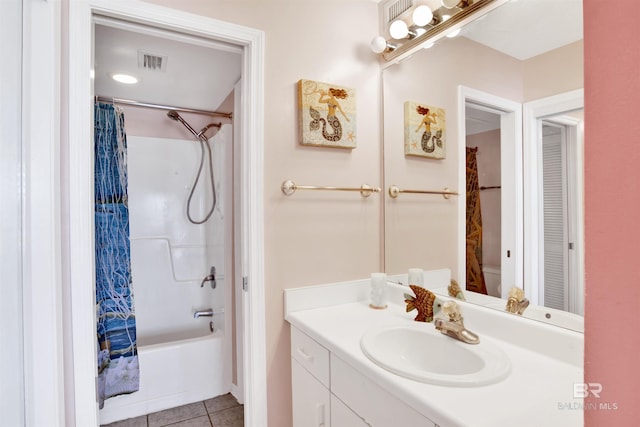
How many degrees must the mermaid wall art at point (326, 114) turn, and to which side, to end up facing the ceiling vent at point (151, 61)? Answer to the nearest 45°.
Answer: approximately 135° to its right

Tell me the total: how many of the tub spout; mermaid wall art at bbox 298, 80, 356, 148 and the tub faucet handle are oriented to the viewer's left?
2

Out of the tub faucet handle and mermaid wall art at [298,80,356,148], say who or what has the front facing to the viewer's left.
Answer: the tub faucet handle

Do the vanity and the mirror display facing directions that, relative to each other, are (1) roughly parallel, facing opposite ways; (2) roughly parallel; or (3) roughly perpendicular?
roughly parallel

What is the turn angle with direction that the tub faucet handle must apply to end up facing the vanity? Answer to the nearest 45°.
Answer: approximately 90° to its left

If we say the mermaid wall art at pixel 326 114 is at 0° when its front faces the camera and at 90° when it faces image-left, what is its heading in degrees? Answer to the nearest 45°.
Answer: approximately 315°

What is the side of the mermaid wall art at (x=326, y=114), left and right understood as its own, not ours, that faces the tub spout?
back

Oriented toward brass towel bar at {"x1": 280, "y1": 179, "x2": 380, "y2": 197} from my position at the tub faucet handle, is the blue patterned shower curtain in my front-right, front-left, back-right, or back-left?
front-right

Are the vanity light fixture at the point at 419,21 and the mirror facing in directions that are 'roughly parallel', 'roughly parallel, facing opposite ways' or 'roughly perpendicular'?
roughly parallel

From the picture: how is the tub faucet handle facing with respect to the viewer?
to the viewer's left
